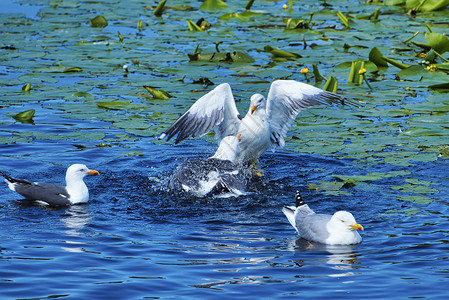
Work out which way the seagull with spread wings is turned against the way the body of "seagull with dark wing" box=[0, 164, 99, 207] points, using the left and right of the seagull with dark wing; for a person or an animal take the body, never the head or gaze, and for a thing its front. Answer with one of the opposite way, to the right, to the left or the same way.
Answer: to the right

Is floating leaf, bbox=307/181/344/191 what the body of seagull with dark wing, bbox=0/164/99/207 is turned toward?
yes

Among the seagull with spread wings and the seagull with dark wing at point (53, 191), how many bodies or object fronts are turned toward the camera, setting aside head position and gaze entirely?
1

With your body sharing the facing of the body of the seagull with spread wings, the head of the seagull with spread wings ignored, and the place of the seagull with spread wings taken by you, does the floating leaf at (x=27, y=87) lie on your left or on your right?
on your right

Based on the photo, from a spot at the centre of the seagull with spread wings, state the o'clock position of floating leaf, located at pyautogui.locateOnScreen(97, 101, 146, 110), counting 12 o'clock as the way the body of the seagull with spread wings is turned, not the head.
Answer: The floating leaf is roughly at 4 o'clock from the seagull with spread wings.

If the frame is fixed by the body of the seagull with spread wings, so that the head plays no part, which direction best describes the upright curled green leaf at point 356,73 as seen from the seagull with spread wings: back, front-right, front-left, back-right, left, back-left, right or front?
back-left

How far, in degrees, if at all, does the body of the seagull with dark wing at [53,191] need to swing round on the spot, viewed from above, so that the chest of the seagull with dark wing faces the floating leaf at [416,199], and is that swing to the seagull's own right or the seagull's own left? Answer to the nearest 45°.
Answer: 0° — it already faces it

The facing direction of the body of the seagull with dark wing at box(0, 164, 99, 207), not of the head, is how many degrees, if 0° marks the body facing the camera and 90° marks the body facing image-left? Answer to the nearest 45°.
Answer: approximately 270°
